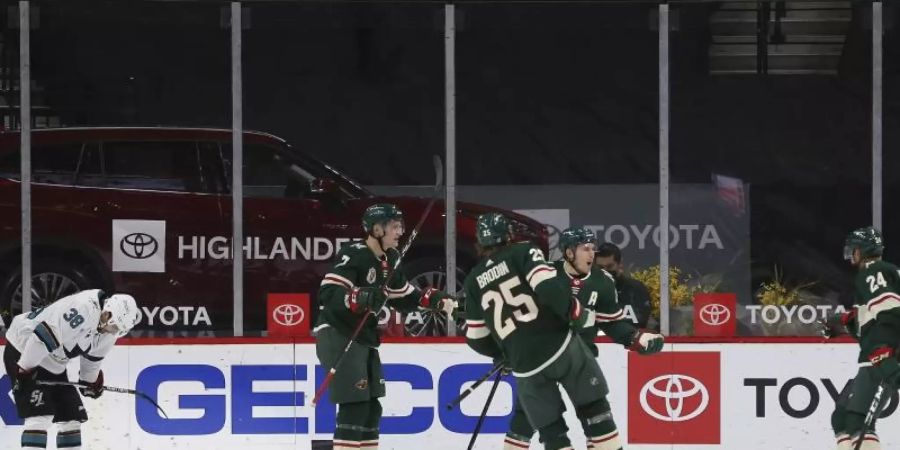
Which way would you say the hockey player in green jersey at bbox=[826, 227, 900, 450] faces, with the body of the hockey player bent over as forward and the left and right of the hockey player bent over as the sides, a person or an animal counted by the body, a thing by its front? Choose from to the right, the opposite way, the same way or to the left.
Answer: the opposite way

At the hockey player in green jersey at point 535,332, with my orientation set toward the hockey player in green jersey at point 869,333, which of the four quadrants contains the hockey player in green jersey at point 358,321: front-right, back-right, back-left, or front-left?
back-left

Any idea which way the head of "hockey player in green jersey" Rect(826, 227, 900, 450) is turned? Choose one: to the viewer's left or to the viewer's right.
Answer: to the viewer's left

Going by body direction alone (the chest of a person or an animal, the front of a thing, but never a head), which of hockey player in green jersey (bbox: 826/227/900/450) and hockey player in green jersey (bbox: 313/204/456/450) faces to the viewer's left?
hockey player in green jersey (bbox: 826/227/900/450)

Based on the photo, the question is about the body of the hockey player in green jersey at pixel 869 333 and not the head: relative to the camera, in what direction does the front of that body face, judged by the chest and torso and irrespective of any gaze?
to the viewer's left

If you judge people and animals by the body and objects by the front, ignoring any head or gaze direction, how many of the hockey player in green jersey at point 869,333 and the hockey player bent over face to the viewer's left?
1

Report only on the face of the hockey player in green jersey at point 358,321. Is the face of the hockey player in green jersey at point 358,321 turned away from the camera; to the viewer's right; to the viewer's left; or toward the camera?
to the viewer's right

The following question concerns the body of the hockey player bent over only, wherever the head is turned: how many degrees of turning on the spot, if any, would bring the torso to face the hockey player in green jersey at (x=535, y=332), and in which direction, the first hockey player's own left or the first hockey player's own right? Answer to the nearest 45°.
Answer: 0° — they already face them
